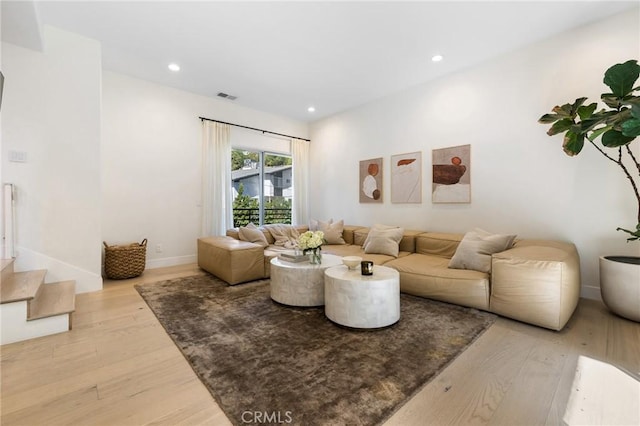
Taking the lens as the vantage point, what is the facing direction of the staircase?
facing to the right of the viewer

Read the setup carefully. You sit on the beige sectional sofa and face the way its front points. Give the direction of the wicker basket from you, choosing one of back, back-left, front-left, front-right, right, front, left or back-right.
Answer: front-right

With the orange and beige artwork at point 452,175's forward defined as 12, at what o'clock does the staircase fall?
The staircase is roughly at 12 o'clock from the orange and beige artwork.

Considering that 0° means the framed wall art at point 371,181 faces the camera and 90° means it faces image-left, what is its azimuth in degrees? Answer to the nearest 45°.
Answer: approximately 45°

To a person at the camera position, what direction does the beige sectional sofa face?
facing the viewer and to the left of the viewer

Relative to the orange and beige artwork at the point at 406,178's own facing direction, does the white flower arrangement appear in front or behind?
in front

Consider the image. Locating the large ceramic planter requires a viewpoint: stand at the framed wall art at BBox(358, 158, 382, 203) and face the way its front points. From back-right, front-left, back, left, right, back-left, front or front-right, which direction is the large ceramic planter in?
left

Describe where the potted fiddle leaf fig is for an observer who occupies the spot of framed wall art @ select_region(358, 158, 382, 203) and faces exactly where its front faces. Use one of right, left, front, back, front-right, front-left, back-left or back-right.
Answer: left

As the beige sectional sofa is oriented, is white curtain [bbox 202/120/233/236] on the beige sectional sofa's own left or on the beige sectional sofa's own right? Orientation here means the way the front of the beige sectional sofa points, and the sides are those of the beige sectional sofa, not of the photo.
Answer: on the beige sectional sofa's own right

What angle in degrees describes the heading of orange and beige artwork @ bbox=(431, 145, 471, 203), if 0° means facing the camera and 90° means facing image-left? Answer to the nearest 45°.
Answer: approximately 45°

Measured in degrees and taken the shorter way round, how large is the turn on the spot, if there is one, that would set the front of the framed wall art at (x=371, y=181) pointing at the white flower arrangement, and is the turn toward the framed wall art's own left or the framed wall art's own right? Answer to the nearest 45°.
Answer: approximately 45° to the framed wall art's own left

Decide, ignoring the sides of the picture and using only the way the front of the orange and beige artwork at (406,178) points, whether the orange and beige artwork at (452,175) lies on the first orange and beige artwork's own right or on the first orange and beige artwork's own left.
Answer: on the first orange and beige artwork's own left
